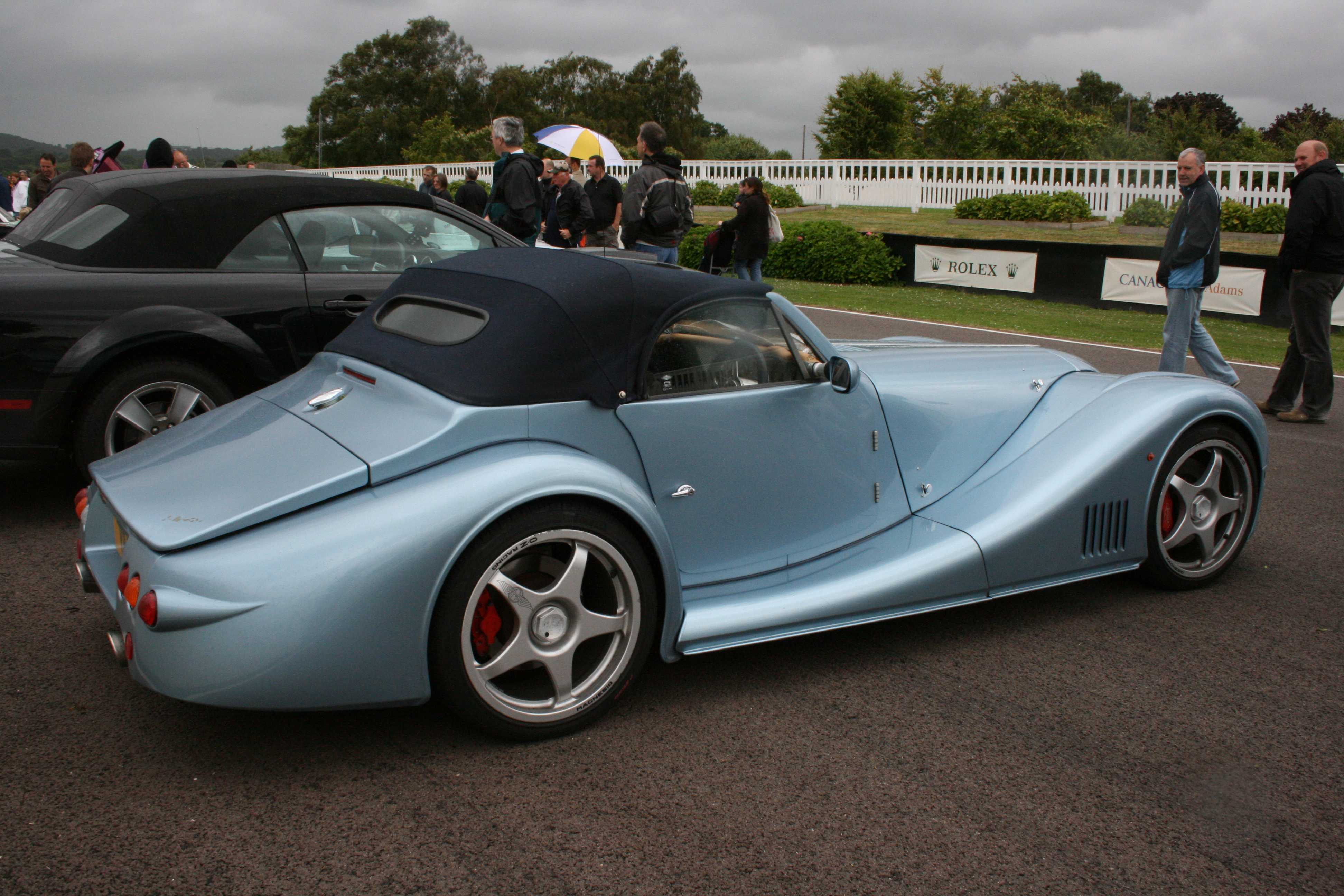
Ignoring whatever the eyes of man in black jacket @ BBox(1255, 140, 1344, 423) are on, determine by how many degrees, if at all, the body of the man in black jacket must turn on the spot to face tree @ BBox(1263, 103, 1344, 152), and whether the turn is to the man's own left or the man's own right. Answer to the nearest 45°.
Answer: approximately 90° to the man's own right

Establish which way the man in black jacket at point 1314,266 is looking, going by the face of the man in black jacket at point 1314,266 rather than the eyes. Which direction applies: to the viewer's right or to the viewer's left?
to the viewer's left

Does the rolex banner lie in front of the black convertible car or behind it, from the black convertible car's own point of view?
in front

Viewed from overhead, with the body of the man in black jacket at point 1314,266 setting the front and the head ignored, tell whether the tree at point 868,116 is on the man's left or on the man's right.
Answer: on the man's right

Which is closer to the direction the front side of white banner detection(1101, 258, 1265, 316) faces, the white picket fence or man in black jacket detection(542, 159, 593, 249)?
the man in black jacket

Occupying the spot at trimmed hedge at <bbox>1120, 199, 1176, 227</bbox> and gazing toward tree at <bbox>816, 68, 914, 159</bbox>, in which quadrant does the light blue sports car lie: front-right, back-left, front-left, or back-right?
back-left

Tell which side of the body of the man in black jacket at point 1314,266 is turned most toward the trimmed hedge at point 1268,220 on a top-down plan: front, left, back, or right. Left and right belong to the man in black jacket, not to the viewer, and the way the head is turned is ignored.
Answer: right

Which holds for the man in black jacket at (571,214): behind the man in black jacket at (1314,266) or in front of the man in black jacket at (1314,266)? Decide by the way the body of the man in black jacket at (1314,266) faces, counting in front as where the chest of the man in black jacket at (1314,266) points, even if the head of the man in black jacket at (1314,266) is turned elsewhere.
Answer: in front
